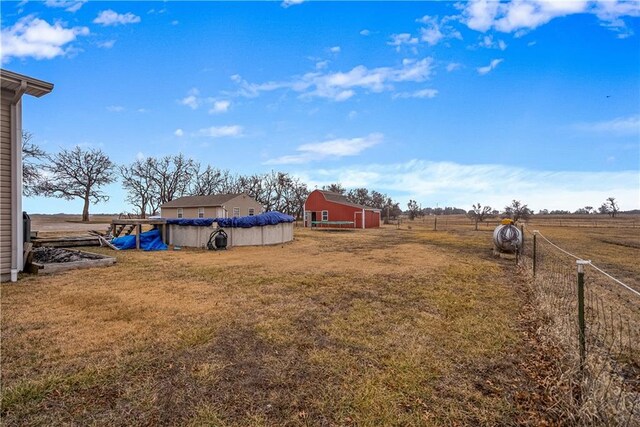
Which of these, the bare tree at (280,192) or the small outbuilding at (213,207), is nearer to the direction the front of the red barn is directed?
the small outbuilding

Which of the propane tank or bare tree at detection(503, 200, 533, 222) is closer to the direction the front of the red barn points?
the propane tank

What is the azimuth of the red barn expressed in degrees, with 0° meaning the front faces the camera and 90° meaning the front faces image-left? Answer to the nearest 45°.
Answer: approximately 45°

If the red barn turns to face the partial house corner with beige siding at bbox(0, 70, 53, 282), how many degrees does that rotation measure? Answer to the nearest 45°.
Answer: approximately 45° to its left

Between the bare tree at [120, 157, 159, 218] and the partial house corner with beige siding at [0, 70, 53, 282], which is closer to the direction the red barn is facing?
the partial house corner with beige siding

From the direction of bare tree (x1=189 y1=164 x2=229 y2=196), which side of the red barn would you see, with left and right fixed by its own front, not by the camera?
right
